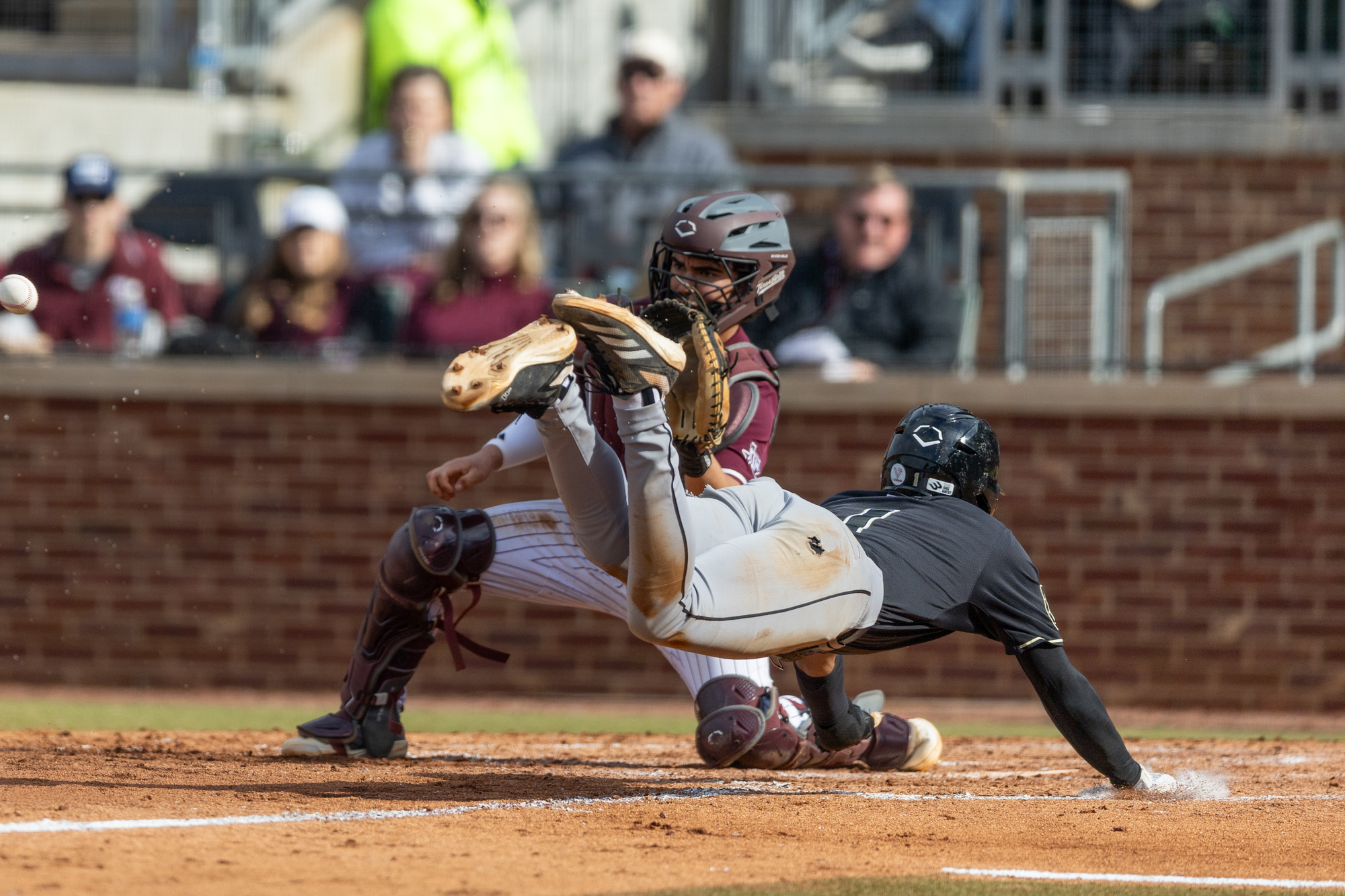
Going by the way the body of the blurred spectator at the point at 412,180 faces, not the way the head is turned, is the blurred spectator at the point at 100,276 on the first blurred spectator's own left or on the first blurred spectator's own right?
on the first blurred spectator's own right

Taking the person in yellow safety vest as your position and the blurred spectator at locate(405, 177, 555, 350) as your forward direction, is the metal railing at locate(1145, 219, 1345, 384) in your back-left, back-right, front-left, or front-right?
front-left

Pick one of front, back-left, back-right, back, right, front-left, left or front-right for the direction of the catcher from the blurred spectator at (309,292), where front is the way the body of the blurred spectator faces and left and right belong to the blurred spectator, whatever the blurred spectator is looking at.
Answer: front

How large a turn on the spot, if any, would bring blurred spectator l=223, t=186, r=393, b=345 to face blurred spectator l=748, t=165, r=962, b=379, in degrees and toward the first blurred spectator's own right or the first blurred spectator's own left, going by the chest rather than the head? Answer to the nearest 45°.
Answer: approximately 90° to the first blurred spectator's own left

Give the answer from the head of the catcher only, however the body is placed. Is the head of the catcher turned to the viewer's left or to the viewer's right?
to the viewer's left

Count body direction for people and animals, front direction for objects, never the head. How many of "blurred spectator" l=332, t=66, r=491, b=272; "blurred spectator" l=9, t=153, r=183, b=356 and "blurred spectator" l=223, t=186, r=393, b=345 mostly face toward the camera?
3

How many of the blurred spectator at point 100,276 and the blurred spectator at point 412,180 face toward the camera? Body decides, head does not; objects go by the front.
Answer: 2

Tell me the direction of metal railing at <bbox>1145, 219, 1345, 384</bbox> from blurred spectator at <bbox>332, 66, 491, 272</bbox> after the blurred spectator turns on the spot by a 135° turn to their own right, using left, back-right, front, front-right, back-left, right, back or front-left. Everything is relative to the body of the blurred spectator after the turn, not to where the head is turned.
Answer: back-right

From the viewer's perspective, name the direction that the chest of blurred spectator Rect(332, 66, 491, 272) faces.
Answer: toward the camera

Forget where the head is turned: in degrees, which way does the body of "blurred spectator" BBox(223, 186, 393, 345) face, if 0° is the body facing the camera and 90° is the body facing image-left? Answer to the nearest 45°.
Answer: approximately 0°

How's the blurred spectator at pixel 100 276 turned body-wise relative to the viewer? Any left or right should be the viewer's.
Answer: facing the viewer
